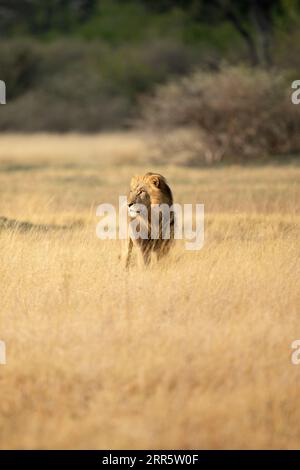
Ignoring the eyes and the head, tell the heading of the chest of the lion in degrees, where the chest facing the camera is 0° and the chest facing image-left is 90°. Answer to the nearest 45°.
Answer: approximately 45°

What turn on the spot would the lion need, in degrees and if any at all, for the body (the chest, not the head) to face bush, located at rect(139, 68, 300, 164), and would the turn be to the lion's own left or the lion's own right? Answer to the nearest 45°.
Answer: approximately 135° to the lion's own right

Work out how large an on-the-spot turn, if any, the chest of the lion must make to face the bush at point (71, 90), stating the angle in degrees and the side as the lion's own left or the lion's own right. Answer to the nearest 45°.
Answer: approximately 135° to the lion's own right

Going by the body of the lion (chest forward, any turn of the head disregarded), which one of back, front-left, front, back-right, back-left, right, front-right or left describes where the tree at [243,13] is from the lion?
back-right
